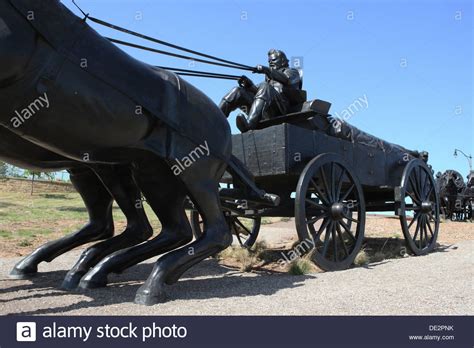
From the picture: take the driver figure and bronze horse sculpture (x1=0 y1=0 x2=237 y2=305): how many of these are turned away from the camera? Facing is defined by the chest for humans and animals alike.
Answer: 0

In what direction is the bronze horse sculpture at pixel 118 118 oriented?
to the viewer's left

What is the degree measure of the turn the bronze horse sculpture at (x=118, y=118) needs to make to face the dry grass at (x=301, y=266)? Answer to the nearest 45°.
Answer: approximately 135° to its right

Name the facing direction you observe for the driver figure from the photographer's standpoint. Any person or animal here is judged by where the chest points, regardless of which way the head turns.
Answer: facing the viewer and to the left of the viewer
